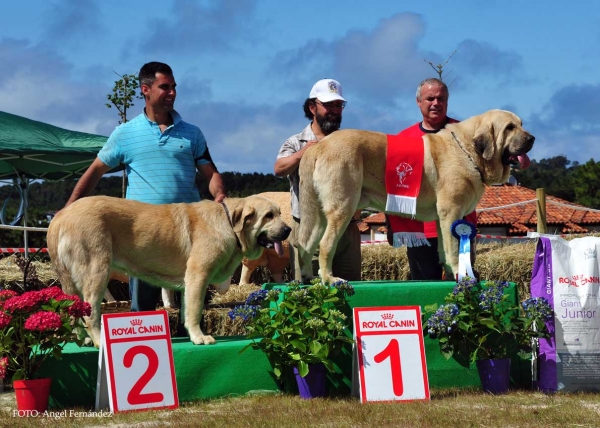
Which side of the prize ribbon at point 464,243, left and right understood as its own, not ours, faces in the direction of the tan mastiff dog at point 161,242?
right

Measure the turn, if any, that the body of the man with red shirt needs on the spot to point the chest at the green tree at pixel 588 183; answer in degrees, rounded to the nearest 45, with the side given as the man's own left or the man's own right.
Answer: approximately 180°

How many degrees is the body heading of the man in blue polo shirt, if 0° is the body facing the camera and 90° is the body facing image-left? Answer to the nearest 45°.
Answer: approximately 0°

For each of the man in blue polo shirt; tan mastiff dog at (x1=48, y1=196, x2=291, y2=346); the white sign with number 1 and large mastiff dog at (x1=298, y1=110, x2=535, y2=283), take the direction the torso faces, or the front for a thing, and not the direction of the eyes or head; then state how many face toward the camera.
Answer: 2

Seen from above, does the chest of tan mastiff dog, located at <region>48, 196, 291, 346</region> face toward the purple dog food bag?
yes

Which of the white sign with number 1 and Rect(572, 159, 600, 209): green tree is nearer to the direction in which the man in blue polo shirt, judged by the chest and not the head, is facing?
the white sign with number 1

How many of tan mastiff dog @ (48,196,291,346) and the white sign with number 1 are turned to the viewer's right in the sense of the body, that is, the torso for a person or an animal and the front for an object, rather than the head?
1

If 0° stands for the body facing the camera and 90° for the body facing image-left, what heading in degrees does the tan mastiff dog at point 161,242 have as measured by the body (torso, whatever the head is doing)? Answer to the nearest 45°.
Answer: approximately 270°

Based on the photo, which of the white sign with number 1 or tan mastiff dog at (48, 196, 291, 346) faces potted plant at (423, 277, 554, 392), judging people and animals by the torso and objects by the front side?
the tan mastiff dog

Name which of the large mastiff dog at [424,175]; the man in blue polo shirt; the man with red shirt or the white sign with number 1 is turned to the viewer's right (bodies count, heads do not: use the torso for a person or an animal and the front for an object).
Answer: the large mastiff dog

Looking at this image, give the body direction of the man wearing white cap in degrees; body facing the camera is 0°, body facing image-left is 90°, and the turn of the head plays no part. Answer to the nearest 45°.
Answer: approximately 315°
